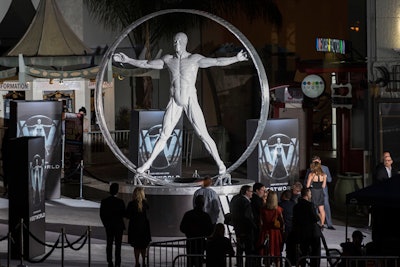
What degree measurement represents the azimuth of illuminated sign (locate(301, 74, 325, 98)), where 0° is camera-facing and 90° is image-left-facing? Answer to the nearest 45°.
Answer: approximately 0°

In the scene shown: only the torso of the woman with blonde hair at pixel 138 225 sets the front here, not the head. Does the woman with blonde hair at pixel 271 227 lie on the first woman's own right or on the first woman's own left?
on the first woman's own right

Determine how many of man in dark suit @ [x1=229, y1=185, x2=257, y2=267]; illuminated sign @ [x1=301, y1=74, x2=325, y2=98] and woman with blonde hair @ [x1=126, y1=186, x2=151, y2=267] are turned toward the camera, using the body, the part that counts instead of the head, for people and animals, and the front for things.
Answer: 1

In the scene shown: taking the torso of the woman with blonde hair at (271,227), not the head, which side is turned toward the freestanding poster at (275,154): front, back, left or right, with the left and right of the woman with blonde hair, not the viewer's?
front

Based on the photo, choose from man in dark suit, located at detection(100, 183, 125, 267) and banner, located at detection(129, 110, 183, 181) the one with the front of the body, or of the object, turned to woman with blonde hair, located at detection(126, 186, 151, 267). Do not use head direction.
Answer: the banner

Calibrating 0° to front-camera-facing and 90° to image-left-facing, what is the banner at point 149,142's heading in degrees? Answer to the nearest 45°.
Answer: approximately 0°
